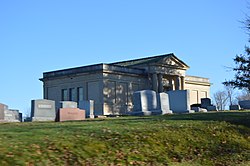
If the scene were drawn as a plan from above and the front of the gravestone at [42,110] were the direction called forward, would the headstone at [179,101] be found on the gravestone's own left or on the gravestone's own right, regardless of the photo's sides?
on the gravestone's own left

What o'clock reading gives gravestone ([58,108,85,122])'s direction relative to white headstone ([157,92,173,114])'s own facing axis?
The gravestone is roughly at 3 o'clock from the white headstone.

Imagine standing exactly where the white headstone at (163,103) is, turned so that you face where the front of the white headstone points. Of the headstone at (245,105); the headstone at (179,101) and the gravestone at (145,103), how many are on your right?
1

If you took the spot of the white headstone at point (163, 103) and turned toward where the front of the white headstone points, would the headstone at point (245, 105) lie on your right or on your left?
on your left

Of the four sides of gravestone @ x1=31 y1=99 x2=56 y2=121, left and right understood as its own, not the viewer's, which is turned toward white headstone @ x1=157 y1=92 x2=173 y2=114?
left

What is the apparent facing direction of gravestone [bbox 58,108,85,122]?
toward the camera

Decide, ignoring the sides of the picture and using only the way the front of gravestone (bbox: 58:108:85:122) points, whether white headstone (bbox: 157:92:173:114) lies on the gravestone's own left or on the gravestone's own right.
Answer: on the gravestone's own left

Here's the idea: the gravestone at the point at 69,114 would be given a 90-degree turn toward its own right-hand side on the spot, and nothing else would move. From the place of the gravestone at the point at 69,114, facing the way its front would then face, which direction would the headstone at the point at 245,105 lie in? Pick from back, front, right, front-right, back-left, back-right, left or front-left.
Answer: back-right

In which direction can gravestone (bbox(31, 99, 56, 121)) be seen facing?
toward the camera

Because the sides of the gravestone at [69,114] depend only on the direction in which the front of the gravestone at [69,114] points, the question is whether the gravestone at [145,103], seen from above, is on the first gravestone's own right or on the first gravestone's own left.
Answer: on the first gravestone's own left
